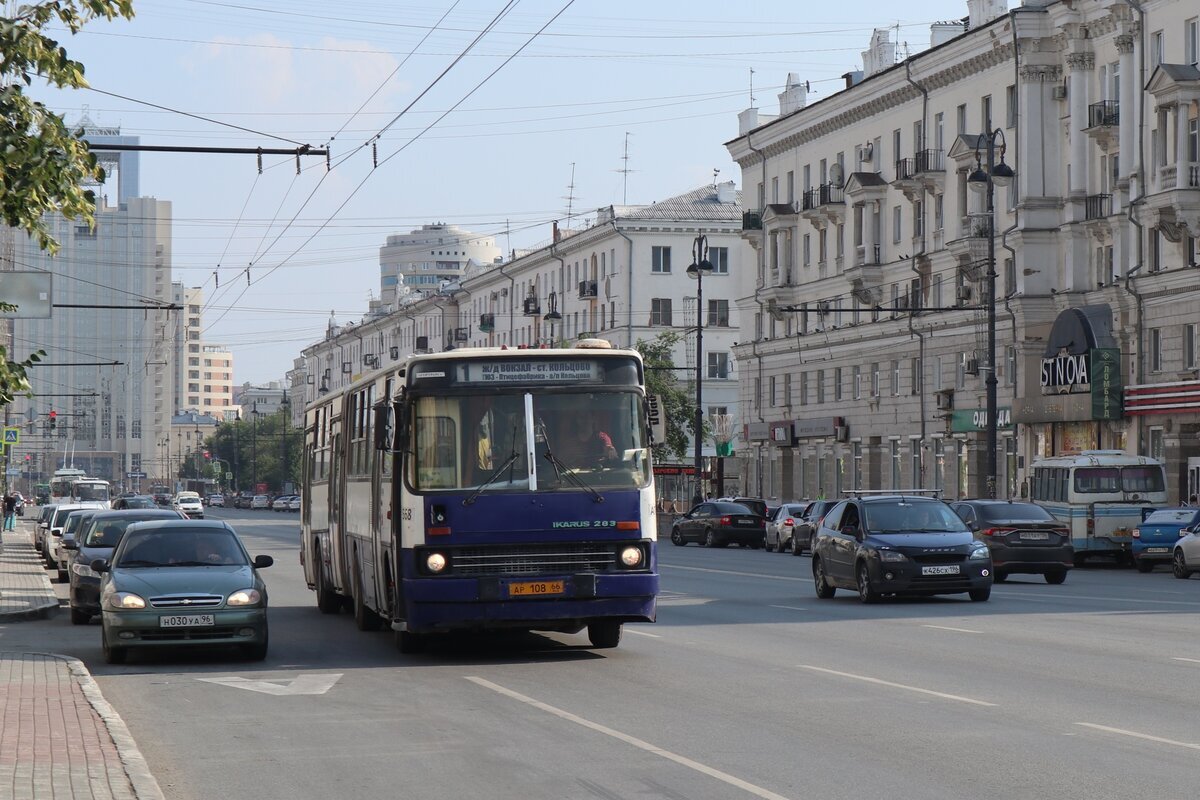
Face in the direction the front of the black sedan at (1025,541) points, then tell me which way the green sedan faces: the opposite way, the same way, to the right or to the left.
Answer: the opposite way

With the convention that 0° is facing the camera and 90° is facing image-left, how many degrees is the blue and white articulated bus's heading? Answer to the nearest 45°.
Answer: approximately 0°

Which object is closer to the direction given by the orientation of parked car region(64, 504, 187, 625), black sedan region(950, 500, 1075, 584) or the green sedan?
the green sedan

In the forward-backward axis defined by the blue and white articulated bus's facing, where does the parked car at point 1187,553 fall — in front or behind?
behind

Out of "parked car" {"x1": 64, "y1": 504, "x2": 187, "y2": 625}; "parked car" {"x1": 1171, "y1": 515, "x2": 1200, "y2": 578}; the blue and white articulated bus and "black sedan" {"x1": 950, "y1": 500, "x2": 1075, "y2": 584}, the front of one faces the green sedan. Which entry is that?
"parked car" {"x1": 64, "y1": 504, "x2": 187, "y2": 625}

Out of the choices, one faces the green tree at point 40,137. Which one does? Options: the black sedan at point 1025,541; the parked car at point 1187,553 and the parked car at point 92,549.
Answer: the parked car at point 92,549

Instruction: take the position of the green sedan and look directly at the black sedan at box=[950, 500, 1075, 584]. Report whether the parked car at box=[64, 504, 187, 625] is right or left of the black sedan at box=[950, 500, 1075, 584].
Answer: left

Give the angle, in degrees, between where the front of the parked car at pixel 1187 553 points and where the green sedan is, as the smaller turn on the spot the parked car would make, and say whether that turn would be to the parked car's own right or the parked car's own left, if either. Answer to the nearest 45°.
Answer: approximately 135° to the parked car's own left

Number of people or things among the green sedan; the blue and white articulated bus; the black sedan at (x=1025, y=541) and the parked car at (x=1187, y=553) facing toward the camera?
2

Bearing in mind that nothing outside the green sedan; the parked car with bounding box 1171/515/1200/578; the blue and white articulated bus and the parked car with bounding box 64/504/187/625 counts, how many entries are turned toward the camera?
3

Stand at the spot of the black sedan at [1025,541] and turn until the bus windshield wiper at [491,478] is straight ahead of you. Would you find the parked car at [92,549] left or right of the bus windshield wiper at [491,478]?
right

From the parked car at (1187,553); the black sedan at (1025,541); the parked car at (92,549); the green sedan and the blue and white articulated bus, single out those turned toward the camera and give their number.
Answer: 3

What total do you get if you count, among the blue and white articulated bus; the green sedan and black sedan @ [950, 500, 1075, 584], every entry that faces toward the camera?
2

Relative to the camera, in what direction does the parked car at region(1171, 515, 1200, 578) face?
facing away from the viewer and to the left of the viewer
